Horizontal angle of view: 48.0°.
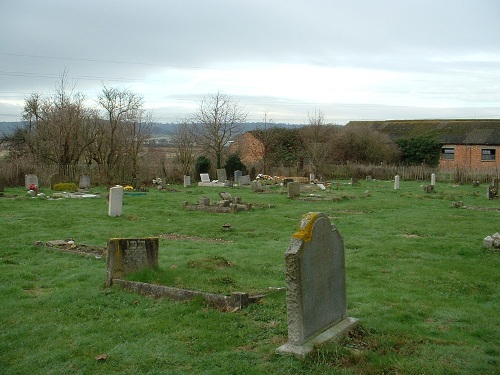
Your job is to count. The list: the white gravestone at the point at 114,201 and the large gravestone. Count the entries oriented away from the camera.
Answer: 0

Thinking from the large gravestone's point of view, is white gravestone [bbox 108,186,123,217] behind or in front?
behind

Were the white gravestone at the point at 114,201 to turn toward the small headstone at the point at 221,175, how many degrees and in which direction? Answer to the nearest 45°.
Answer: approximately 135° to its left

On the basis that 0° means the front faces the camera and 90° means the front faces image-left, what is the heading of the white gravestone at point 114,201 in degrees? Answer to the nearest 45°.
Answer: approximately 315°

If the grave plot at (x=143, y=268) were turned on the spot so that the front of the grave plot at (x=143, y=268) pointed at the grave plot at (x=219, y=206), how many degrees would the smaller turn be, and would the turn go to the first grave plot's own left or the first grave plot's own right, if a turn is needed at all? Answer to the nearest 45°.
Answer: approximately 135° to the first grave plot's own left

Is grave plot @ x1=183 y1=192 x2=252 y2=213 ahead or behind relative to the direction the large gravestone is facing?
behind

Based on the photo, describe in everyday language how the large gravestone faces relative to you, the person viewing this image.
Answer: facing the viewer and to the right of the viewer

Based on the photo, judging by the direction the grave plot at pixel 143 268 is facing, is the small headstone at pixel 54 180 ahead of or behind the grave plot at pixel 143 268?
behind

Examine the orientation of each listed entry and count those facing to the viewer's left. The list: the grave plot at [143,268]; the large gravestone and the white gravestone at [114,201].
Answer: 0

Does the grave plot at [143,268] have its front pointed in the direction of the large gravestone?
yes

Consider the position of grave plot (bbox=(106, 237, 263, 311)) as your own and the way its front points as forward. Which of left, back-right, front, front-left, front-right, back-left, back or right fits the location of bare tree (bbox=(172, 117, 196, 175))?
back-left

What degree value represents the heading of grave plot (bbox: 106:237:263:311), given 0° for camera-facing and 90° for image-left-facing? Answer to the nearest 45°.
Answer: approximately 315°
